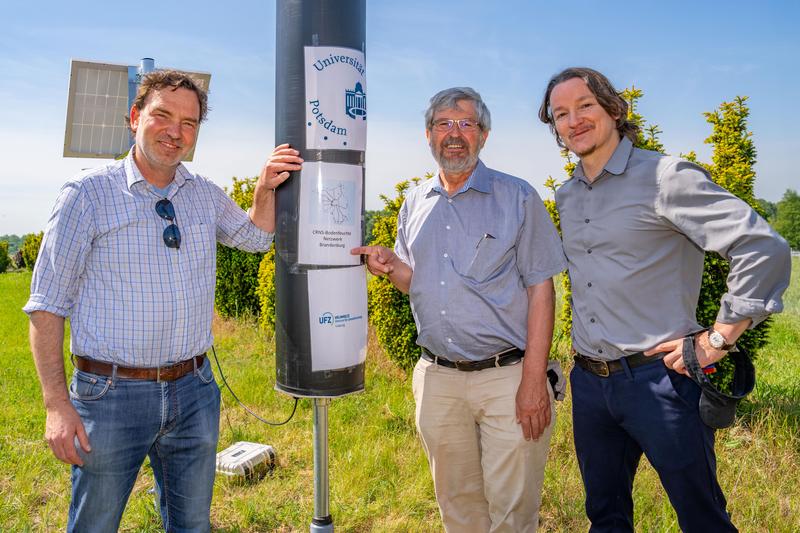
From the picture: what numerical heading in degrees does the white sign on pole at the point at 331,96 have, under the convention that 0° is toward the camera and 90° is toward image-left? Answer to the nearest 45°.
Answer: approximately 315°

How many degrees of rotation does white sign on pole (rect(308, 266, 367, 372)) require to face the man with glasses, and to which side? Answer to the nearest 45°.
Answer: approximately 45° to its left

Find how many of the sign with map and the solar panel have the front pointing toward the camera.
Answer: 2

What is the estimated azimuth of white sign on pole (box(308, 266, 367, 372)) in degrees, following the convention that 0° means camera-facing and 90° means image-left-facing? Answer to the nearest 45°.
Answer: approximately 315°
